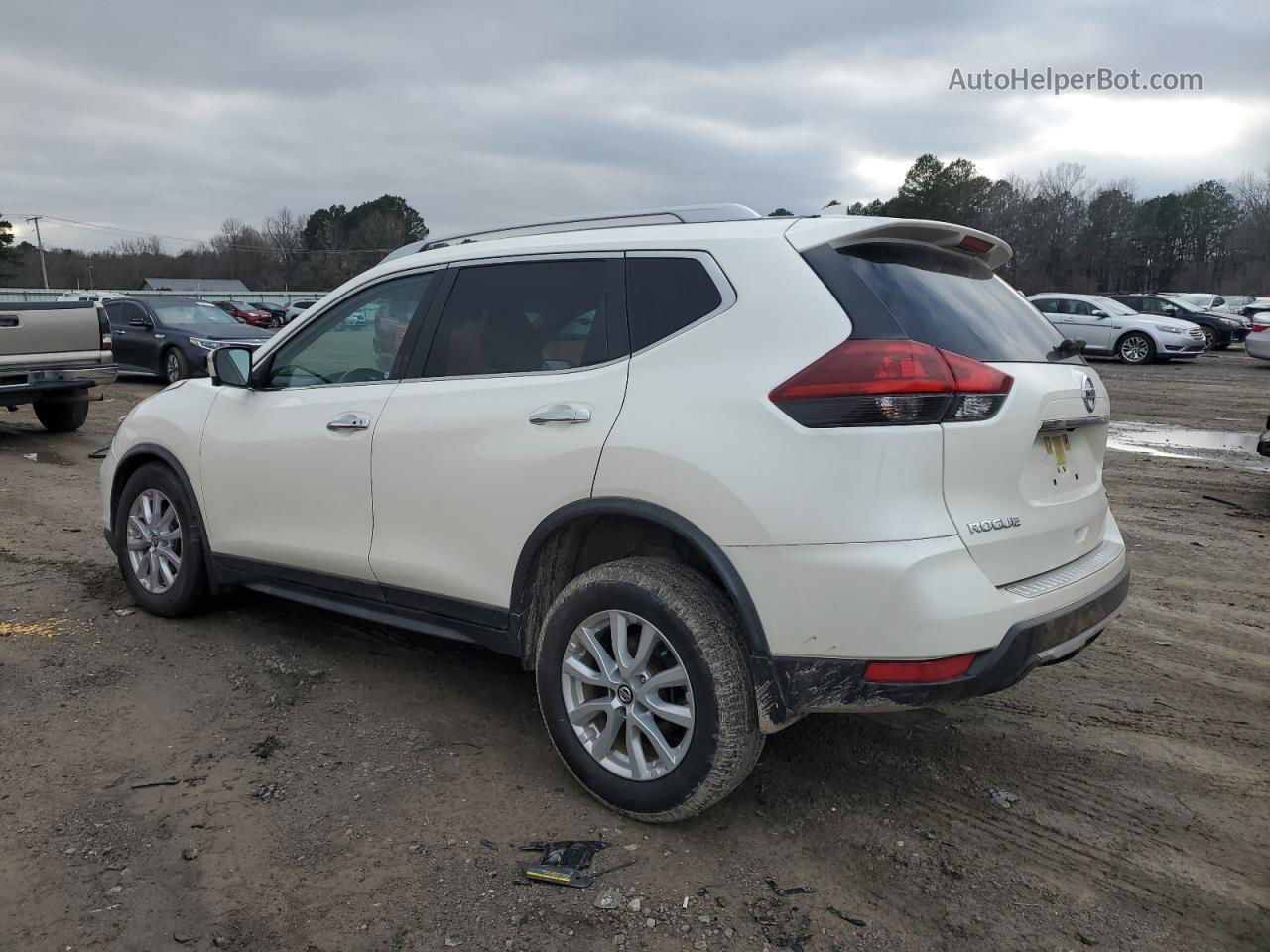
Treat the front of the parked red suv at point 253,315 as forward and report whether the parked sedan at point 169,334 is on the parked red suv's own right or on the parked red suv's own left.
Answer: on the parked red suv's own right

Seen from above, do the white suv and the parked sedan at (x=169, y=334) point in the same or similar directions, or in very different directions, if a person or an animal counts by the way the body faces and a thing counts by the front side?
very different directions

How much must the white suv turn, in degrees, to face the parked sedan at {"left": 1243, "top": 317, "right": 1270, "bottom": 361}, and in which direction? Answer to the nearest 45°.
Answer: approximately 90° to its right

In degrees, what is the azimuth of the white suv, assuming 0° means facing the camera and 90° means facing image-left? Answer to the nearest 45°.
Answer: approximately 135°

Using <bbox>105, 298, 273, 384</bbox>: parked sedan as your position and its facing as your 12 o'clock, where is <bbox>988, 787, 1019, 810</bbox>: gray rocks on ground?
The gray rocks on ground is roughly at 1 o'clock from the parked sedan.

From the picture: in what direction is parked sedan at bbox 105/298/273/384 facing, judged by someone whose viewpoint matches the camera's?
facing the viewer and to the right of the viewer

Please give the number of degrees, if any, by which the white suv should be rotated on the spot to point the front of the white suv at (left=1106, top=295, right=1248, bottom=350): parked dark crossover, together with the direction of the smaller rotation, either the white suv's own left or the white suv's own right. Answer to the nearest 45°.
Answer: approximately 90° to the white suv's own right

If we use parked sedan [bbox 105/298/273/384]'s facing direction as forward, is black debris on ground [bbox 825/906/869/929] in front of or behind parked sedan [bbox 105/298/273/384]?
in front

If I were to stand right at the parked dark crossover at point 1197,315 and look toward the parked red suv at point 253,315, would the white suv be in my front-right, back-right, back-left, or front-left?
front-left

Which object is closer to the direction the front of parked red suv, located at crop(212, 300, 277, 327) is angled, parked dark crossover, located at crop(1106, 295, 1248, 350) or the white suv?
the parked dark crossover

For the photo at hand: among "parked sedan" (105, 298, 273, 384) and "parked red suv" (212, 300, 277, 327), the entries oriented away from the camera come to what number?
0

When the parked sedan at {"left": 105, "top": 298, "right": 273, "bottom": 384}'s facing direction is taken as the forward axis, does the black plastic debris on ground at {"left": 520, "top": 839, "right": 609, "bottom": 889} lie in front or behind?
in front

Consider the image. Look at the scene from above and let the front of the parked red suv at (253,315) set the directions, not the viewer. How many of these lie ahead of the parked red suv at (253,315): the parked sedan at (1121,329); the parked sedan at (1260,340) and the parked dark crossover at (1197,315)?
3

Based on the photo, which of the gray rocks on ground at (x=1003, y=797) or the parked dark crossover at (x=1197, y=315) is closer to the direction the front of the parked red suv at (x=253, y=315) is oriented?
the parked dark crossover

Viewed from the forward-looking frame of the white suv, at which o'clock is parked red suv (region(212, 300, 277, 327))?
The parked red suv is roughly at 1 o'clock from the white suv.

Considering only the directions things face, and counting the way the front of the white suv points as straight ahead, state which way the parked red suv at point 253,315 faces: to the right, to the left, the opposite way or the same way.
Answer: the opposite way
